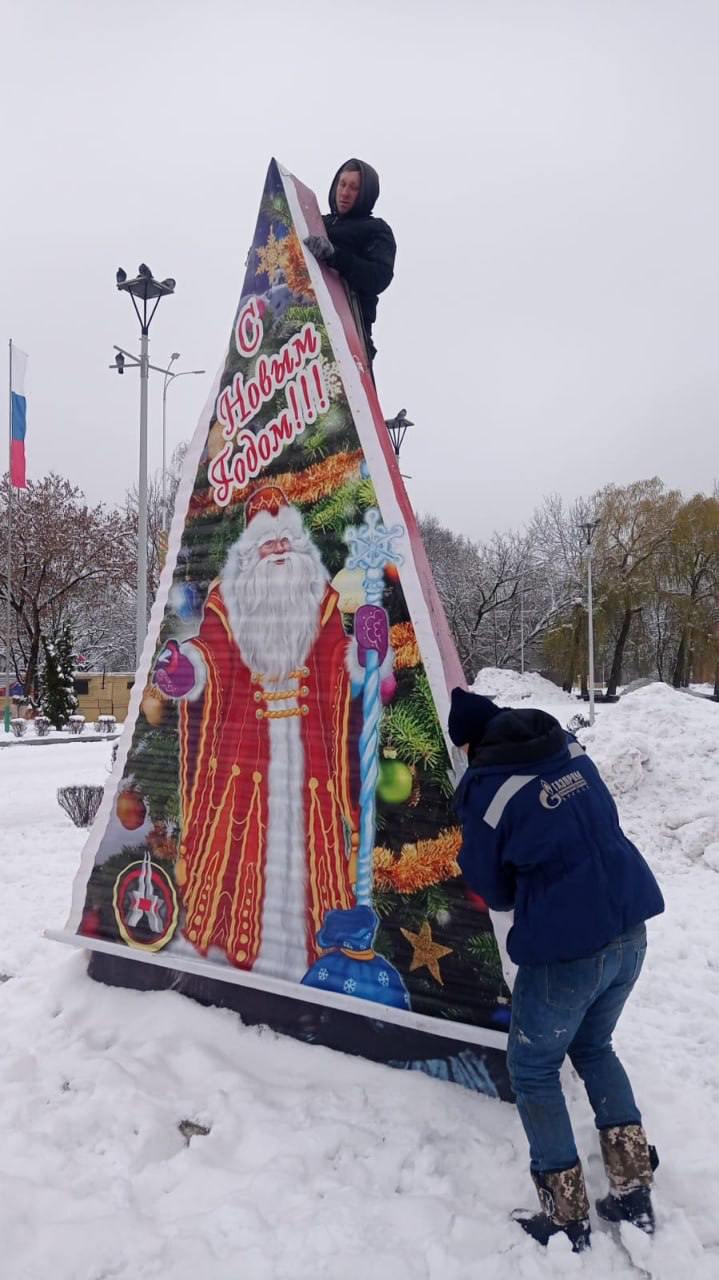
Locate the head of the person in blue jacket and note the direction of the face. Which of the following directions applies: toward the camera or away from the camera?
away from the camera

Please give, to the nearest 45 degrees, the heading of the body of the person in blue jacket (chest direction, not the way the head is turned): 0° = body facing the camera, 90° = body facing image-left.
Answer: approximately 135°

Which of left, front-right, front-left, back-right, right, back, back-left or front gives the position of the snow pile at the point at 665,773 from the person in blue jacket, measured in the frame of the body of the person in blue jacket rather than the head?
front-right

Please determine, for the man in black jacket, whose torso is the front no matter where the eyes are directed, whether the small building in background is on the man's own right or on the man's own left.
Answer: on the man's own right

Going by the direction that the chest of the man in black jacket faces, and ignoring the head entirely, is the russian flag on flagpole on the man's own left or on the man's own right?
on the man's own right

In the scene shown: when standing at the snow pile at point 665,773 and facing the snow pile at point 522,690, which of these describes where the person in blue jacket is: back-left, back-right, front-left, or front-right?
back-left

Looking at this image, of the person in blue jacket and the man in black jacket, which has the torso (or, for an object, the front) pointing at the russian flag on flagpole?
the person in blue jacket
